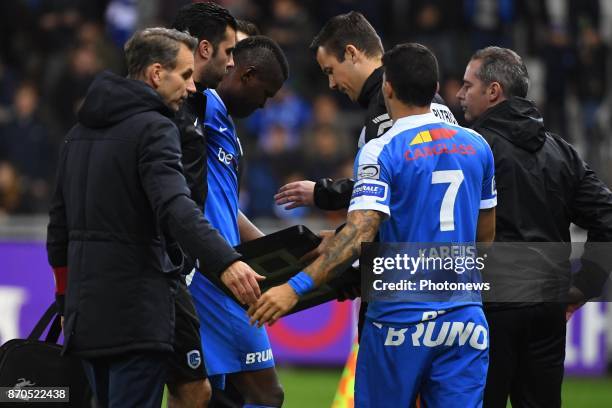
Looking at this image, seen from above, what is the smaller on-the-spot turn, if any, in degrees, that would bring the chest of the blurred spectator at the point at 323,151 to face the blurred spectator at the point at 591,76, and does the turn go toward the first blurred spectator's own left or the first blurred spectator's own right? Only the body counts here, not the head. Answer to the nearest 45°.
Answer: approximately 135° to the first blurred spectator's own left

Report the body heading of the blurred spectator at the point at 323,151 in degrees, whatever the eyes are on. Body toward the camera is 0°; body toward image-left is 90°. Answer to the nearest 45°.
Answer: approximately 0°

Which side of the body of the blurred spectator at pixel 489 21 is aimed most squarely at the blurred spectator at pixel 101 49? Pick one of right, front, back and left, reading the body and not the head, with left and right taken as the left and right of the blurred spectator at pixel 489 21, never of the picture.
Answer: right

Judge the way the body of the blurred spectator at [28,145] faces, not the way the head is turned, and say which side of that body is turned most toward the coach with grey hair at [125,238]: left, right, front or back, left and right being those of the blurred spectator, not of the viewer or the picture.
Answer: front

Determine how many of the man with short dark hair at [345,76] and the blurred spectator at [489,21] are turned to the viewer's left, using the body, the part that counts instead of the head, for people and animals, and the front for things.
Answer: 1

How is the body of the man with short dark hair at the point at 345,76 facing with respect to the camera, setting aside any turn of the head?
to the viewer's left

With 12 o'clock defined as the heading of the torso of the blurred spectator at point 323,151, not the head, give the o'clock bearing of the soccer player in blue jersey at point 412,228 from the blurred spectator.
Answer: The soccer player in blue jersey is roughly at 12 o'clock from the blurred spectator.

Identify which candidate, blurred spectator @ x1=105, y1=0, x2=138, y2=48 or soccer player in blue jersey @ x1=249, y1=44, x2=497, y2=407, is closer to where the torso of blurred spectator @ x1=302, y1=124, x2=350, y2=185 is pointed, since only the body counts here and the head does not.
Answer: the soccer player in blue jersey

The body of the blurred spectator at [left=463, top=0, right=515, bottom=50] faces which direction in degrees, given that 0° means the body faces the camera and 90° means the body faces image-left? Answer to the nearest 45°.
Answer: approximately 0°

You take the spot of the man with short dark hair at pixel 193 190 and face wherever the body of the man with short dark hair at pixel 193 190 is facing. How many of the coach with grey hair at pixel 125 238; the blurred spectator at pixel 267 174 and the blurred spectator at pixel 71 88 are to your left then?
2

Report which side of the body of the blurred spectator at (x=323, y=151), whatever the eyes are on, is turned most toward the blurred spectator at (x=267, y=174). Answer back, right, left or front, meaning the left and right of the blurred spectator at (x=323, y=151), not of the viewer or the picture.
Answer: right

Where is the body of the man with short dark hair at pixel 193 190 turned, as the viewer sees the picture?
to the viewer's right
